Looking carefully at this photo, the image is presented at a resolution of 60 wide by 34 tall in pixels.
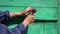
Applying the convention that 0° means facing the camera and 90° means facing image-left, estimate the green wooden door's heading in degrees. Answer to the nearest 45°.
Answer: approximately 0°
